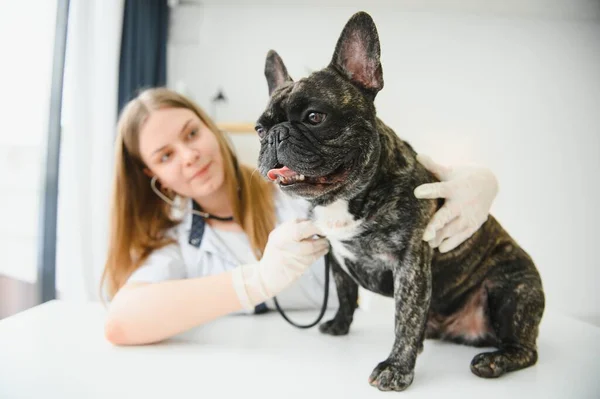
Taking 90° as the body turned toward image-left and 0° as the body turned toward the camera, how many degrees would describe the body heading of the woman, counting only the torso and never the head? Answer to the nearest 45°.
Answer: approximately 315°

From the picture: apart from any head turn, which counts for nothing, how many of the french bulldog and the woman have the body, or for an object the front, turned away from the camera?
0

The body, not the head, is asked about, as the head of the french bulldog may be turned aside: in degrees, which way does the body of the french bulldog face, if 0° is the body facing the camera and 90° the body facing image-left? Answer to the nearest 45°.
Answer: approximately 45°

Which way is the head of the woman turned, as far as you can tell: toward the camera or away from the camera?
toward the camera
